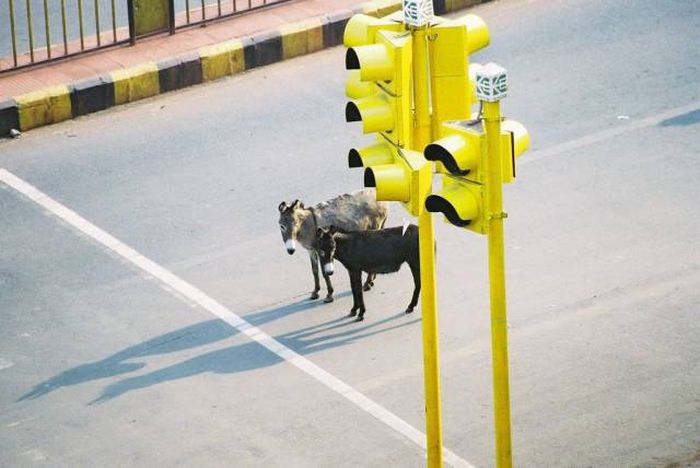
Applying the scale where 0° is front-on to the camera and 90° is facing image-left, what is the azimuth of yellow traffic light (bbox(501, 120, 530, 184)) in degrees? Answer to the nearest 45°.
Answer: approximately 270°

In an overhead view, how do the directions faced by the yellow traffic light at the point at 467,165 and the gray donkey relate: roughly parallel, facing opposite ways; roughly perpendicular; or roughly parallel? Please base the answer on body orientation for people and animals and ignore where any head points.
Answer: roughly parallel

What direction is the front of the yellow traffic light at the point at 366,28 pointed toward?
to the viewer's left

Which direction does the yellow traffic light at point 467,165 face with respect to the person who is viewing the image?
facing the viewer and to the left of the viewer

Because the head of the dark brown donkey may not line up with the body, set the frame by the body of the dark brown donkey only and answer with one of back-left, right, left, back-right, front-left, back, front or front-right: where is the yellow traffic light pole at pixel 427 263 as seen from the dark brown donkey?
left

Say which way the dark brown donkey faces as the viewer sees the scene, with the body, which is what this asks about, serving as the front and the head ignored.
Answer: to the viewer's left

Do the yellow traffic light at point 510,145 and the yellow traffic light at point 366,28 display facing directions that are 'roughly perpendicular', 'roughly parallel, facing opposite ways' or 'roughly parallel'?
roughly parallel, facing opposite ways

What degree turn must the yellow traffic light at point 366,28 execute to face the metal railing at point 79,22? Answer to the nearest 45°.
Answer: approximately 90° to its right

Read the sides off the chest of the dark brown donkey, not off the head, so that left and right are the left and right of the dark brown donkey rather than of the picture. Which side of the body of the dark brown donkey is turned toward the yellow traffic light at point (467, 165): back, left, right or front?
left

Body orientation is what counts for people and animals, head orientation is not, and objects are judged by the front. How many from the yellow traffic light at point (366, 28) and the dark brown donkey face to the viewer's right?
0
